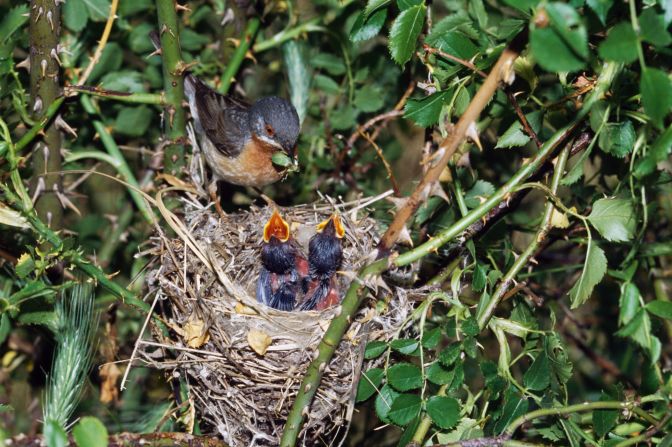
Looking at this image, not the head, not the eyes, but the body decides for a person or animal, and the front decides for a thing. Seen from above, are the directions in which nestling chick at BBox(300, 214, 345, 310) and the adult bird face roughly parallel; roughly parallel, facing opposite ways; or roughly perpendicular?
roughly perpendicular

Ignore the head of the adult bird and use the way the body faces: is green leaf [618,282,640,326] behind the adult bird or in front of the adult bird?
in front

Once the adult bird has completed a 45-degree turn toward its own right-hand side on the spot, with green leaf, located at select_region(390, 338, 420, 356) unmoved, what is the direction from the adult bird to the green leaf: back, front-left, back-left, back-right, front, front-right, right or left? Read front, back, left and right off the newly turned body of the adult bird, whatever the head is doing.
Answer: front

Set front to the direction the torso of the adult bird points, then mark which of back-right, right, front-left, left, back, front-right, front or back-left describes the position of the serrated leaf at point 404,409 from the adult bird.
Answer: front-right

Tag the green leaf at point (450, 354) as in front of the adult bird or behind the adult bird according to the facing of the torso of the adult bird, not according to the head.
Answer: in front

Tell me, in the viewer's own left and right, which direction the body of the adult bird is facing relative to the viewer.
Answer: facing the viewer and to the right of the viewer

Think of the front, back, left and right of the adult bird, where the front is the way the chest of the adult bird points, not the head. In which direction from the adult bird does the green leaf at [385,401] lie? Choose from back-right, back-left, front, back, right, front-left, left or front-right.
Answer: front-right

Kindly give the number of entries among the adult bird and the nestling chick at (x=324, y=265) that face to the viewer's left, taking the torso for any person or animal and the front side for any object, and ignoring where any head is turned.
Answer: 0
